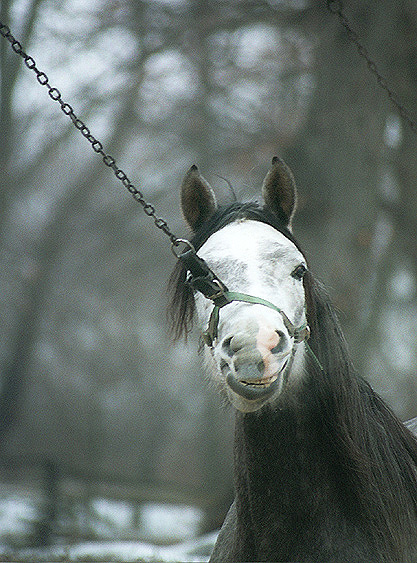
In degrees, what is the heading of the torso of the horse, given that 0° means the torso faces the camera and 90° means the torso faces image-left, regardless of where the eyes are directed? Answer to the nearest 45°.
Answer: approximately 45°
